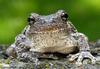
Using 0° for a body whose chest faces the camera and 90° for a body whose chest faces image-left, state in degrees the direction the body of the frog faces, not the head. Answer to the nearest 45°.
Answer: approximately 0°
